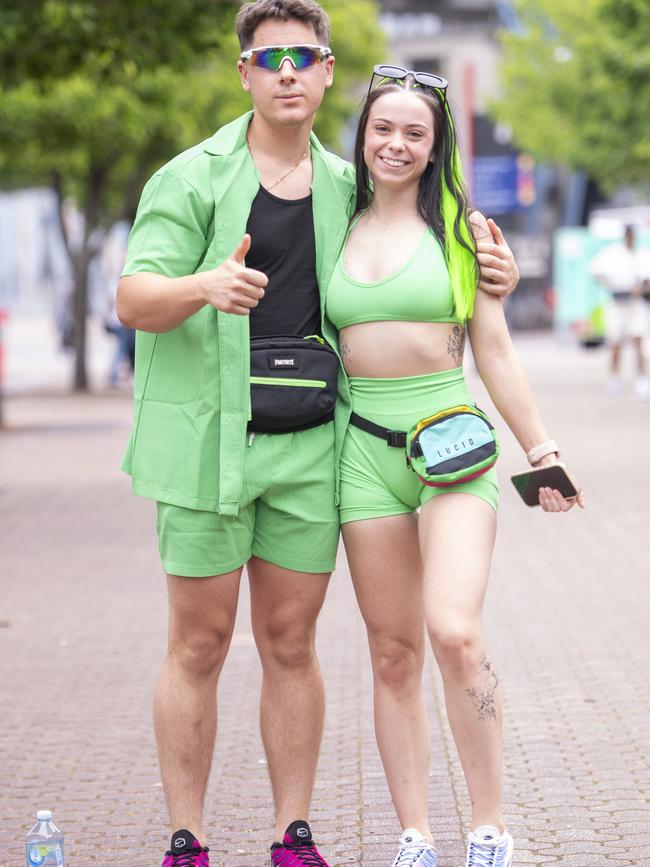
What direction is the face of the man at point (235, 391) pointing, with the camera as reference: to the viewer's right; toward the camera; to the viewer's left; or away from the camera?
toward the camera

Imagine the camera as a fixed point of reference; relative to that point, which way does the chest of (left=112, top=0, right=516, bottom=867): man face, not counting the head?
toward the camera

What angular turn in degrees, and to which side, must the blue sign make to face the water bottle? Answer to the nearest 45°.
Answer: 0° — it already faces it

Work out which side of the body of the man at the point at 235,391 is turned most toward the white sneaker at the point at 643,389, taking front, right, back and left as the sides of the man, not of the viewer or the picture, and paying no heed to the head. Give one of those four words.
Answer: back

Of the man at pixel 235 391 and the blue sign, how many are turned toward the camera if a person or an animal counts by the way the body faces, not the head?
2

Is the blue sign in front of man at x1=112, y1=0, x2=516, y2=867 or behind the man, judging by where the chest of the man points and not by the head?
behind

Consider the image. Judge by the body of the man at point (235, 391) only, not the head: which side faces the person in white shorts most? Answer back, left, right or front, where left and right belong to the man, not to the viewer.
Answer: back

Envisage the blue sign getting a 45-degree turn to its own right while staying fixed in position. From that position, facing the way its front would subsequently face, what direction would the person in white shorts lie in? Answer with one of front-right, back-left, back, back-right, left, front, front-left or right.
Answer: front-left

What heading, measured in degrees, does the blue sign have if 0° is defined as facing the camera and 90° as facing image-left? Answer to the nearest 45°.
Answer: approximately 0°

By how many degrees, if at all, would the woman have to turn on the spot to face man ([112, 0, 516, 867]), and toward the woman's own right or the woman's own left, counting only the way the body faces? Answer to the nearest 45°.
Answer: approximately 90° to the woman's own right

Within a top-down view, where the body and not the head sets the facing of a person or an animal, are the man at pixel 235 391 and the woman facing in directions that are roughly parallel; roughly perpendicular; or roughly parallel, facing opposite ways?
roughly parallel

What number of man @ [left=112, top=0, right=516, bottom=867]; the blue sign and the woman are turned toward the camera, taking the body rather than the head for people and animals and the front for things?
3

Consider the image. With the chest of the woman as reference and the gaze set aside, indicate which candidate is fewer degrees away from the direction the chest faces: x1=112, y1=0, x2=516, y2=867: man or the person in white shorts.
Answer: the man

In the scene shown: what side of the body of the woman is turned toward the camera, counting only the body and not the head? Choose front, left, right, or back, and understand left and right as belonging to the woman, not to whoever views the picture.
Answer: front

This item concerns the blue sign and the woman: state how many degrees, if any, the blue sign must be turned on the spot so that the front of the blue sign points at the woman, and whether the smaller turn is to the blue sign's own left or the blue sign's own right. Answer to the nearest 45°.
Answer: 0° — it already faces them

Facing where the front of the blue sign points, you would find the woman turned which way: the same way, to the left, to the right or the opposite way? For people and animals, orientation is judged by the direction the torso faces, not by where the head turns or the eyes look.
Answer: the same way

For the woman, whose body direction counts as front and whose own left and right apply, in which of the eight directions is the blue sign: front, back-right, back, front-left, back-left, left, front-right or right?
back

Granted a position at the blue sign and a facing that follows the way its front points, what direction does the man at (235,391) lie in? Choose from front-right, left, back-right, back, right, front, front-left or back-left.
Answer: front

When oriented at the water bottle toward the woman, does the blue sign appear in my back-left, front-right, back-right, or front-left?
front-left
